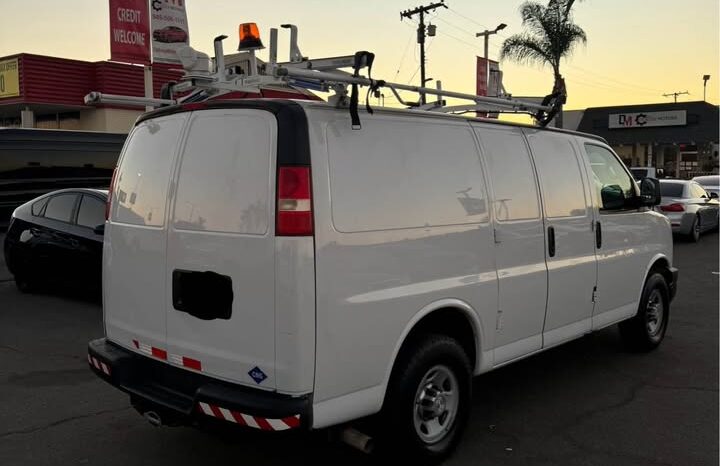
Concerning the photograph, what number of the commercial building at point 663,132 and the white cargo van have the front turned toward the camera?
1

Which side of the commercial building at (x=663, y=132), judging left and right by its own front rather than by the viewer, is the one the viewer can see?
front

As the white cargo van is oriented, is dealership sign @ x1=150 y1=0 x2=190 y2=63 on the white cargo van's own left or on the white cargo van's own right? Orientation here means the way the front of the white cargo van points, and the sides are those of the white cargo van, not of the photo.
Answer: on the white cargo van's own left

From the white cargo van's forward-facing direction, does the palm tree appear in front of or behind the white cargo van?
in front

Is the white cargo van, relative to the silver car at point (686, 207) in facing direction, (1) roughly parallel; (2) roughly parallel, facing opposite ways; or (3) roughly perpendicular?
roughly parallel

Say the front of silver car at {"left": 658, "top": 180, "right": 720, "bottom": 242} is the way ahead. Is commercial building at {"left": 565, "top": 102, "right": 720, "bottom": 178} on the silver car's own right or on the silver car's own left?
on the silver car's own left

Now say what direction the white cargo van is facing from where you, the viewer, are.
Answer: facing away from the viewer and to the right of the viewer

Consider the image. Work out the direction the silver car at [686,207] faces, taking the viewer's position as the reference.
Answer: facing away from the viewer and to the right of the viewer

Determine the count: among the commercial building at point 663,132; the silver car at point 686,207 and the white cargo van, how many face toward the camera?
1

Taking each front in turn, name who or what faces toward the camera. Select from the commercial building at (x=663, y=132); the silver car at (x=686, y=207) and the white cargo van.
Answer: the commercial building

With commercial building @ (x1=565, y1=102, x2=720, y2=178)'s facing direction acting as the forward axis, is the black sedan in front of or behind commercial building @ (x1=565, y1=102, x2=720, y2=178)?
in front

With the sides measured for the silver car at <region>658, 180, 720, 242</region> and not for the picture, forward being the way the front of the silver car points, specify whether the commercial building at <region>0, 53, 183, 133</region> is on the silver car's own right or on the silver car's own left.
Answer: on the silver car's own left

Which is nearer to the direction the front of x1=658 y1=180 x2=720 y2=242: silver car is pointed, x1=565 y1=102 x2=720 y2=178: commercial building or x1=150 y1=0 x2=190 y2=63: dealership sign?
the commercial building
